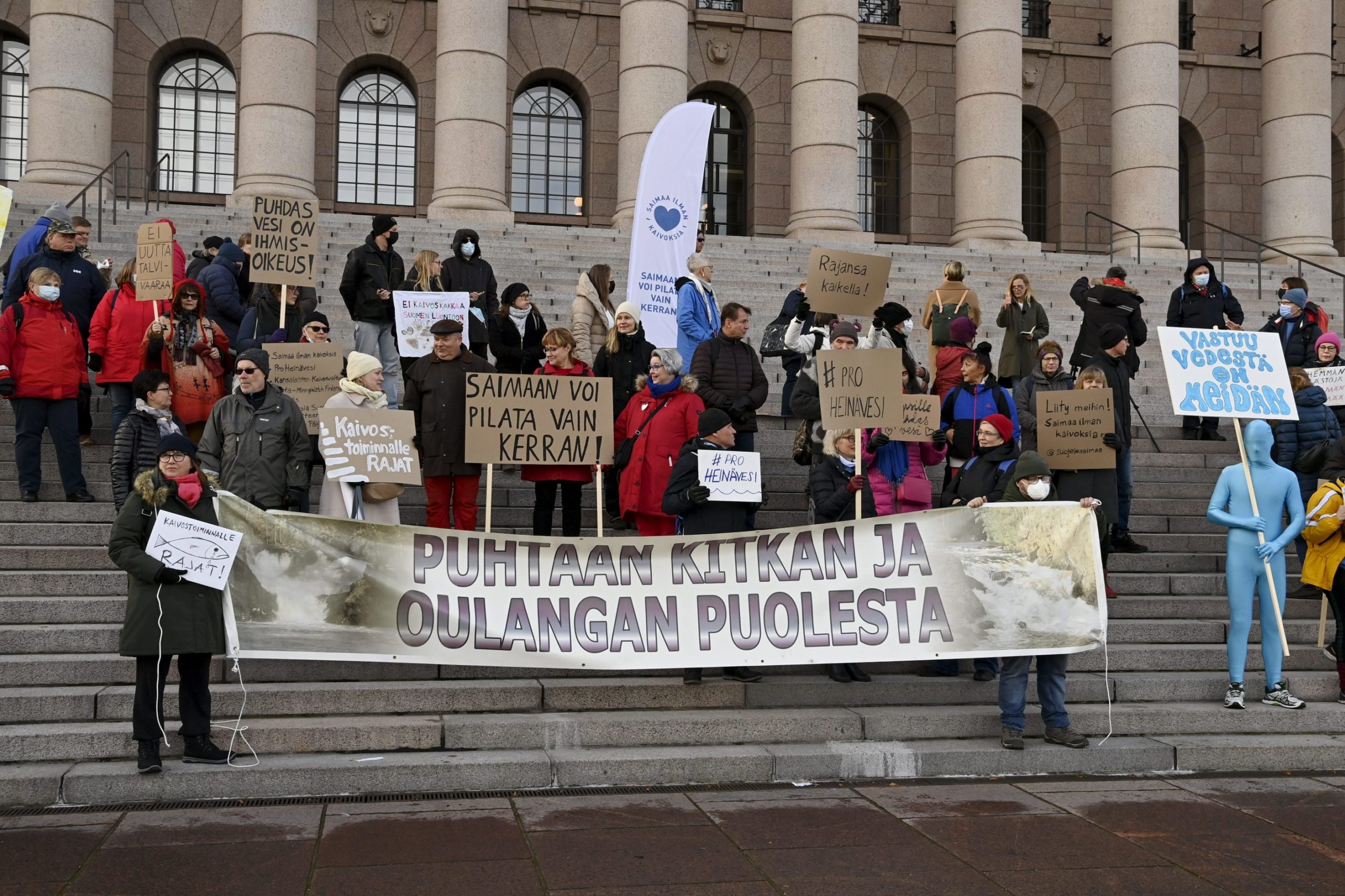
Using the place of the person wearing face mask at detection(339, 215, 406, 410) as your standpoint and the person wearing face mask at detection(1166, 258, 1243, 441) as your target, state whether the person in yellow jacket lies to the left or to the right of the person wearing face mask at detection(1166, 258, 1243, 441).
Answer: right

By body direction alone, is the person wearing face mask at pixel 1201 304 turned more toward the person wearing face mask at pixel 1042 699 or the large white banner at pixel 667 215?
the person wearing face mask

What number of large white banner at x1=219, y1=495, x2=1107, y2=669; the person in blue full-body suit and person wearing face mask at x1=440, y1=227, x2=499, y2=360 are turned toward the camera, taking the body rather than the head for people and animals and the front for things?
3

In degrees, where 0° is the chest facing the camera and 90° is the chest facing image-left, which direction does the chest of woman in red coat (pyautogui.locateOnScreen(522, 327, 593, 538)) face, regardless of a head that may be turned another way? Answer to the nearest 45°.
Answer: approximately 0°

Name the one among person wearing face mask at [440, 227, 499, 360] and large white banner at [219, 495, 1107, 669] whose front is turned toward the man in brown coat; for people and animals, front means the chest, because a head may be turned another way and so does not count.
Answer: the person wearing face mask

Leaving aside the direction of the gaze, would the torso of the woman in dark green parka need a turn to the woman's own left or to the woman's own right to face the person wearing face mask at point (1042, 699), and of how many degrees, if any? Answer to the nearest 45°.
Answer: approximately 45° to the woman's own left
